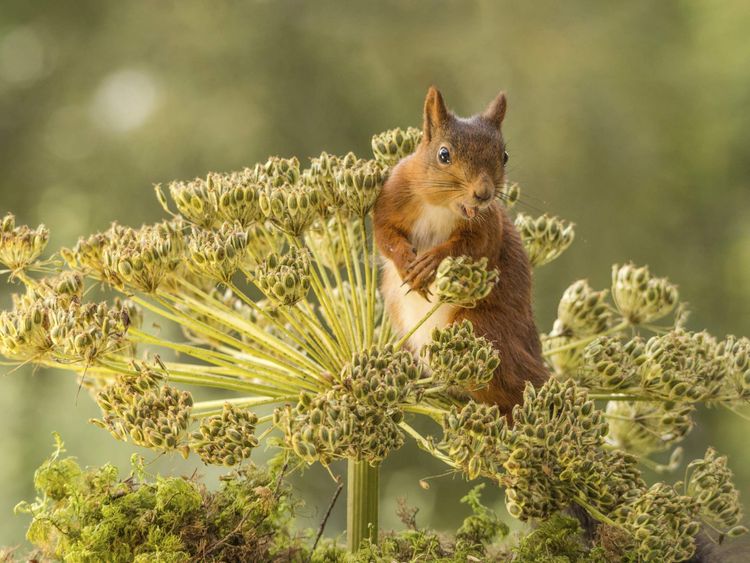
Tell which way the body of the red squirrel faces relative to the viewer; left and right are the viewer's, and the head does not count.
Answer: facing the viewer and to the left of the viewer
